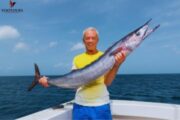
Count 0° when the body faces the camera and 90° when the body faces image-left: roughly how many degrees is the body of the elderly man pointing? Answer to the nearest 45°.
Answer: approximately 0°
